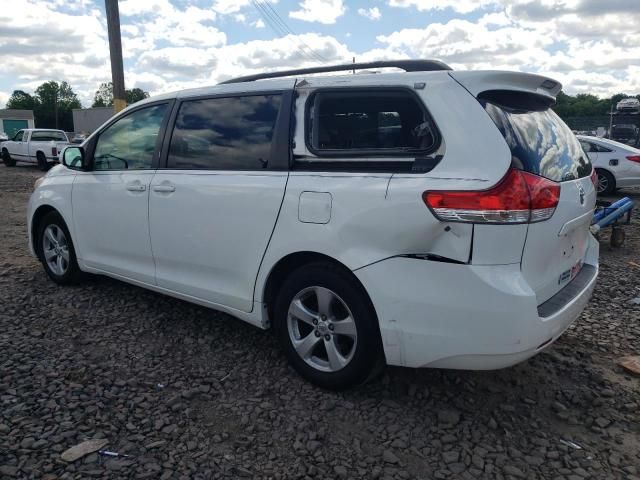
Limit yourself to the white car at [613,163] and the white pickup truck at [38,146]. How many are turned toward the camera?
0

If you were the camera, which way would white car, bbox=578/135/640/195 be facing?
facing away from the viewer and to the left of the viewer

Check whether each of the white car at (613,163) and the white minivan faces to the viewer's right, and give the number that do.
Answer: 0

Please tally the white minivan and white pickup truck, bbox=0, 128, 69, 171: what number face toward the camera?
0

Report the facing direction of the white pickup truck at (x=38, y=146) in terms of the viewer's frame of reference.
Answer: facing away from the viewer and to the left of the viewer

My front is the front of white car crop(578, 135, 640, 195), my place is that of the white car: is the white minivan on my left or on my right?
on my left

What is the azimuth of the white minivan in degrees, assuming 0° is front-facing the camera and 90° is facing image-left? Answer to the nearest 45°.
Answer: approximately 135°

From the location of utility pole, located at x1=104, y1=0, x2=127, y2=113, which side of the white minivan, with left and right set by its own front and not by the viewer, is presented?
front

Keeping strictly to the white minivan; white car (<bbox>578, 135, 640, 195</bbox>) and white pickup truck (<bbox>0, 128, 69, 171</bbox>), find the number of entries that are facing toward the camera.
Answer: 0

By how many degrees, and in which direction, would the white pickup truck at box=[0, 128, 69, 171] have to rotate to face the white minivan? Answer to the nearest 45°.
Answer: approximately 135° to its left

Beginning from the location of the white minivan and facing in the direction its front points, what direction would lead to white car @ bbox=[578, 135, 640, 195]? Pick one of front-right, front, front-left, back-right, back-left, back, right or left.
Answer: right
